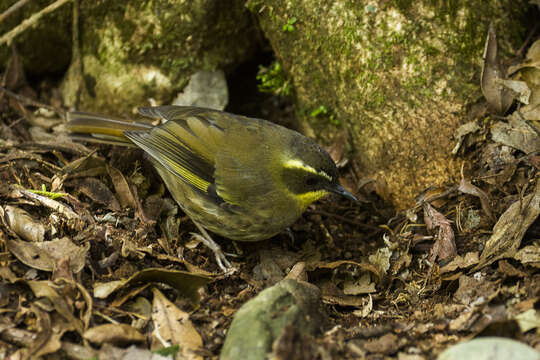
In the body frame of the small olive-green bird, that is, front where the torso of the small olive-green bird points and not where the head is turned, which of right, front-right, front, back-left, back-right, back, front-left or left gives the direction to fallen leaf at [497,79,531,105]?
front

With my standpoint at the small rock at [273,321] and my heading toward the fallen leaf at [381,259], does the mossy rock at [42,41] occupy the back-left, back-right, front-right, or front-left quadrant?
front-left

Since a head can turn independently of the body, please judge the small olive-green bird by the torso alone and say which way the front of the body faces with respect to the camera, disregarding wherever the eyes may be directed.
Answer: to the viewer's right

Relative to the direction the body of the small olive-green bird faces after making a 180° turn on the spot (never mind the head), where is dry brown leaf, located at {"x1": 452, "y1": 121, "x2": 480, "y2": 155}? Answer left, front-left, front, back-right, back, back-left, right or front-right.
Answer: back

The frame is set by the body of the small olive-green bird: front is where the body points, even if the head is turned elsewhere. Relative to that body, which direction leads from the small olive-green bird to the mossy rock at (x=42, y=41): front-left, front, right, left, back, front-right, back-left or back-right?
back-left

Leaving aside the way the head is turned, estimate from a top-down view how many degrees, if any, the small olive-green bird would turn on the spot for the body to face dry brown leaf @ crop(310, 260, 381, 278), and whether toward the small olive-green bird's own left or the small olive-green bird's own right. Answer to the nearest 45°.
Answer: approximately 45° to the small olive-green bird's own right

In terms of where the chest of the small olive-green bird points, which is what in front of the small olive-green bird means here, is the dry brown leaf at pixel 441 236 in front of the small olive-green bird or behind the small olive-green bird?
in front

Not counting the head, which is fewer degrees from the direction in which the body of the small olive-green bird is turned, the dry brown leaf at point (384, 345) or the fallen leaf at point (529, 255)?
the fallen leaf

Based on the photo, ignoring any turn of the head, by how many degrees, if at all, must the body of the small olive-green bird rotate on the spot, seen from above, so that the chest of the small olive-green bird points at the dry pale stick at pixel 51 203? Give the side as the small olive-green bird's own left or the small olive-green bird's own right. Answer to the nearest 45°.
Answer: approximately 180°

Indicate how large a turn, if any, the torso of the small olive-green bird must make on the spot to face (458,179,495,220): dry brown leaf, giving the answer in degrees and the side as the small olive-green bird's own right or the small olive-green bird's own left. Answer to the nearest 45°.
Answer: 0° — it already faces it

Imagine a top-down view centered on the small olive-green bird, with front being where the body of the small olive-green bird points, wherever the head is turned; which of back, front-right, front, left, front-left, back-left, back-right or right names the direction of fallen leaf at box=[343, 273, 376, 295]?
front-right
